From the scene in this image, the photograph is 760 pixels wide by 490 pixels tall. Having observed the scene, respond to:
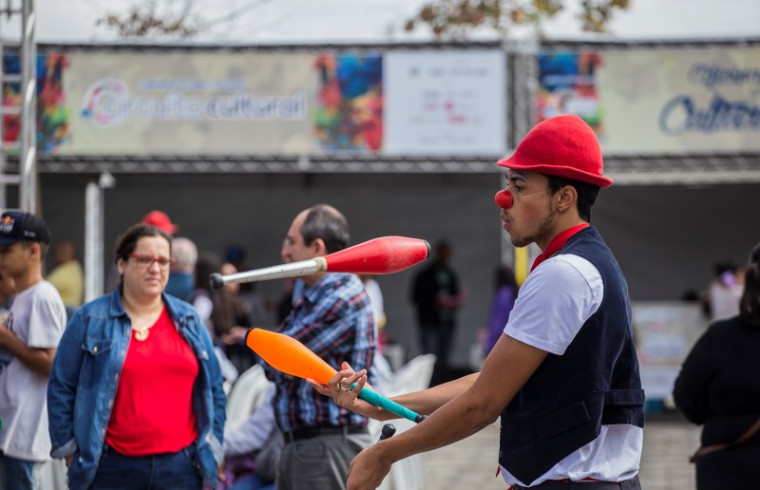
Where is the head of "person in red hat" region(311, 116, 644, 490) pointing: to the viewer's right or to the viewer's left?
to the viewer's left

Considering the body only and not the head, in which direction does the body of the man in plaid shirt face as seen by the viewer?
to the viewer's left

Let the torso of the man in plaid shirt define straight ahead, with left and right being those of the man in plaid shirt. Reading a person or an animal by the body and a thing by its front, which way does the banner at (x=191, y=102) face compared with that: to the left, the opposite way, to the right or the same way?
to the left

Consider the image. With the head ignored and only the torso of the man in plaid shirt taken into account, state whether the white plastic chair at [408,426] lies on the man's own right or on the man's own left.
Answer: on the man's own right

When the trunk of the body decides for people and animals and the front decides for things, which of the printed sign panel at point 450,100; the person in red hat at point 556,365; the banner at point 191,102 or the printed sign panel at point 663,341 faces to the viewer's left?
the person in red hat

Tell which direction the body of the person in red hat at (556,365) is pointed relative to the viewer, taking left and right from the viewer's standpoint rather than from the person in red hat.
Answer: facing to the left of the viewer

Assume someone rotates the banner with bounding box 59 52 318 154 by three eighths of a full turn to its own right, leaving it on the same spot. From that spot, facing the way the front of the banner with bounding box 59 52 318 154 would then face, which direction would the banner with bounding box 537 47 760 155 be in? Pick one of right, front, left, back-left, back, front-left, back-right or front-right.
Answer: back-right

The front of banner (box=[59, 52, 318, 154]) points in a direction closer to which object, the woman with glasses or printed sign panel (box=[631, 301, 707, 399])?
the woman with glasses
